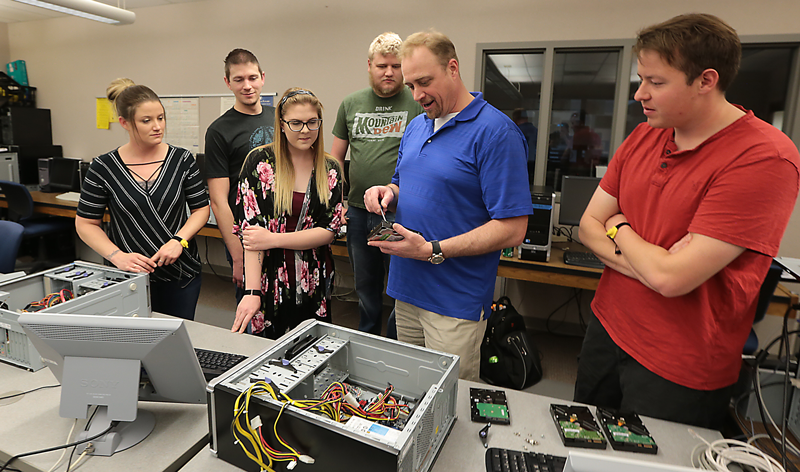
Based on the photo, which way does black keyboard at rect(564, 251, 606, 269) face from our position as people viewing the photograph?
facing the viewer

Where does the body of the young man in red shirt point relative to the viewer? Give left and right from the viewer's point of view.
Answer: facing the viewer and to the left of the viewer

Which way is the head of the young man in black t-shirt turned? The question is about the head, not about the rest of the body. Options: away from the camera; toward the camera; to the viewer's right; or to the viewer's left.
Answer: toward the camera

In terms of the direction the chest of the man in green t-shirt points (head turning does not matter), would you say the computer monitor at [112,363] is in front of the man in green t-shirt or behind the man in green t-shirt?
in front

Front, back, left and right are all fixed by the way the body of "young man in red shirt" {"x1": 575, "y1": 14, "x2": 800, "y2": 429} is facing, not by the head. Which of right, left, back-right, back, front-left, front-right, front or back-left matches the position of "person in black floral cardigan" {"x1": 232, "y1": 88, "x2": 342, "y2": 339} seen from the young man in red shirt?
front-right

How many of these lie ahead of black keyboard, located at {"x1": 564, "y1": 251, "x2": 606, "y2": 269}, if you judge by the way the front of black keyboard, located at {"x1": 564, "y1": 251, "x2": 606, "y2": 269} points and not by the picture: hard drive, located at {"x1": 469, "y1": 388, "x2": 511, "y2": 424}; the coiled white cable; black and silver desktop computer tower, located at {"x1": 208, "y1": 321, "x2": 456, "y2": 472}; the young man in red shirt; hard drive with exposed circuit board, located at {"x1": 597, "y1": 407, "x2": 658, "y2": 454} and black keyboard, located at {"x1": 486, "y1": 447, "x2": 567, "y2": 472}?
6

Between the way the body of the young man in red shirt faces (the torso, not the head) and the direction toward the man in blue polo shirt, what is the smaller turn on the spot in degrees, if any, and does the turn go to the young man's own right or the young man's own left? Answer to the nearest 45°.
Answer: approximately 45° to the young man's own right

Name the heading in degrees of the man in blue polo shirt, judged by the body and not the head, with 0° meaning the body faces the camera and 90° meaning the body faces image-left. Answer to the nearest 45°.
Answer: approximately 45°

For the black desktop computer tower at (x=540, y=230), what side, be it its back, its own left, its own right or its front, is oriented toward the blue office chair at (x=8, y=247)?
right

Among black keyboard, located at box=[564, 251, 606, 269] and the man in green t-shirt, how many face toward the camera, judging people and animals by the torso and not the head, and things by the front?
2

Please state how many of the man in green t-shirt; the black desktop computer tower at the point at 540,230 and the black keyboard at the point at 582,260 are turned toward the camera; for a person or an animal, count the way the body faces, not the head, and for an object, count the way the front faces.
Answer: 3

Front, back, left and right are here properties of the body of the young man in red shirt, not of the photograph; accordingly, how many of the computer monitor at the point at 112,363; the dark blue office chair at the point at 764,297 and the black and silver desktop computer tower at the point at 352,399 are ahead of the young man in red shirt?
2

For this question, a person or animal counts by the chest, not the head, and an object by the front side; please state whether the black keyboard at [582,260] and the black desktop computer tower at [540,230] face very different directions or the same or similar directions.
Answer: same or similar directions

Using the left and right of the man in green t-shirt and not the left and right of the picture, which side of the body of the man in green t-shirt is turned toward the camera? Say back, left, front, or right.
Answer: front

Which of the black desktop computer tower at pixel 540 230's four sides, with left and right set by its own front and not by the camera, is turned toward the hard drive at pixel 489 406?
front
